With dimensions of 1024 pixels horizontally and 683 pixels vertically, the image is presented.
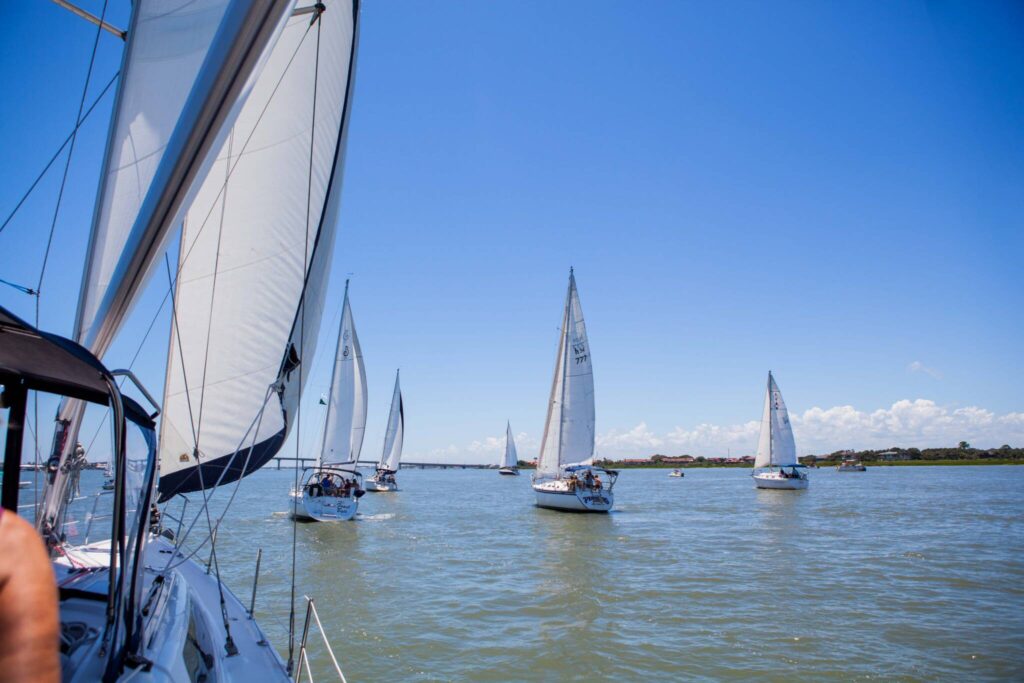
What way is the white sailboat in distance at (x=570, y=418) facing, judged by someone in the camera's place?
facing away from the viewer and to the left of the viewer

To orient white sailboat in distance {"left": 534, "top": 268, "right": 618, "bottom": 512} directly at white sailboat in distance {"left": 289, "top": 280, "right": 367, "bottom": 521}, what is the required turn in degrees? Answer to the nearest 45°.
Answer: approximately 45° to its left
